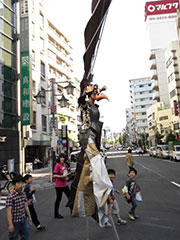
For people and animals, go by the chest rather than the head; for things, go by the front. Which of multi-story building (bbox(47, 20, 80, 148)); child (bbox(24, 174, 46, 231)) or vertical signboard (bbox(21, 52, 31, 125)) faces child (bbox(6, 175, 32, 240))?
the vertical signboard

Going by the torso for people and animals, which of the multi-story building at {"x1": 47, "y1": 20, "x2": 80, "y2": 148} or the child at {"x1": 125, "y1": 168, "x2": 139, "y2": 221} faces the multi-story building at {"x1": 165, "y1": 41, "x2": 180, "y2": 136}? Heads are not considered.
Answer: the multi-story building at {"x1": 47, "y1": 20, "x2": 80, "y2": 148}

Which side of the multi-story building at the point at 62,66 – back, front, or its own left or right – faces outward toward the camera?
right

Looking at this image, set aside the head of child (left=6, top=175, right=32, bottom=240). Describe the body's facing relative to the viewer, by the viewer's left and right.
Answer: facing the viewer and to the right of the viewer

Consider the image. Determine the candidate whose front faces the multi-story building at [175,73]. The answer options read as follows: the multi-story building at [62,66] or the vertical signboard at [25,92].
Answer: the multi-story building at [62,66]

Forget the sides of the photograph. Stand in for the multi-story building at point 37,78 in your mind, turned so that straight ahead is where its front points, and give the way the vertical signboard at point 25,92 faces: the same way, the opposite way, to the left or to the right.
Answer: to the right

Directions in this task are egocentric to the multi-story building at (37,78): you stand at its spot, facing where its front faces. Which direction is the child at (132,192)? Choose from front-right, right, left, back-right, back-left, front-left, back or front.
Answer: right

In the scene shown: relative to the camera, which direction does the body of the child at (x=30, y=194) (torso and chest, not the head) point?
to the viewer's right

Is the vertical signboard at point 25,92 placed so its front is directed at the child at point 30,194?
yes

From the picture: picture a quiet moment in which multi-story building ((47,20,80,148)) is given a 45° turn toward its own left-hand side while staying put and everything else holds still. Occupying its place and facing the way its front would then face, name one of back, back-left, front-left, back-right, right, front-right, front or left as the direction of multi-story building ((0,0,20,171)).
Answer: back-right

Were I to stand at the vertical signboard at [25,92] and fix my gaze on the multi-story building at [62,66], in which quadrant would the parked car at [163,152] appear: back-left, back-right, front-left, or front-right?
front-right

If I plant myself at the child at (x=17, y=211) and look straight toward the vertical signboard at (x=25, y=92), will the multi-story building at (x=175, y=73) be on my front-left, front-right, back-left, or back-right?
front-right

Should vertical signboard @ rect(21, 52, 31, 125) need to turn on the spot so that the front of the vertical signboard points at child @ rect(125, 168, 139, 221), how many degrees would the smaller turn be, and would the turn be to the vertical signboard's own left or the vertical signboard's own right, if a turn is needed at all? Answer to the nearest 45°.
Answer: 0° — it already faces them

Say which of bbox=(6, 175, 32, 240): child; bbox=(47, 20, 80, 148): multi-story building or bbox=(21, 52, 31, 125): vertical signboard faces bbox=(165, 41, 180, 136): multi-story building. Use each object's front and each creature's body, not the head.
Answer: bbox=(47, 20, 80, 148): multi-story building

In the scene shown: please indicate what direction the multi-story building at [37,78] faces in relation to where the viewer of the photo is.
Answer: facing to the right of the viewer

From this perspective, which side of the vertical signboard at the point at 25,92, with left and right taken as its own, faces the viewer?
front

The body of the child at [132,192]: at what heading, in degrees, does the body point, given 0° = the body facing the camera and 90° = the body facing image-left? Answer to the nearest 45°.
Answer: approximately 315°

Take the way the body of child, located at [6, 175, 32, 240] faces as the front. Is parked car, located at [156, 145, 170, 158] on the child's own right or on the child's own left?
on the child's own left
